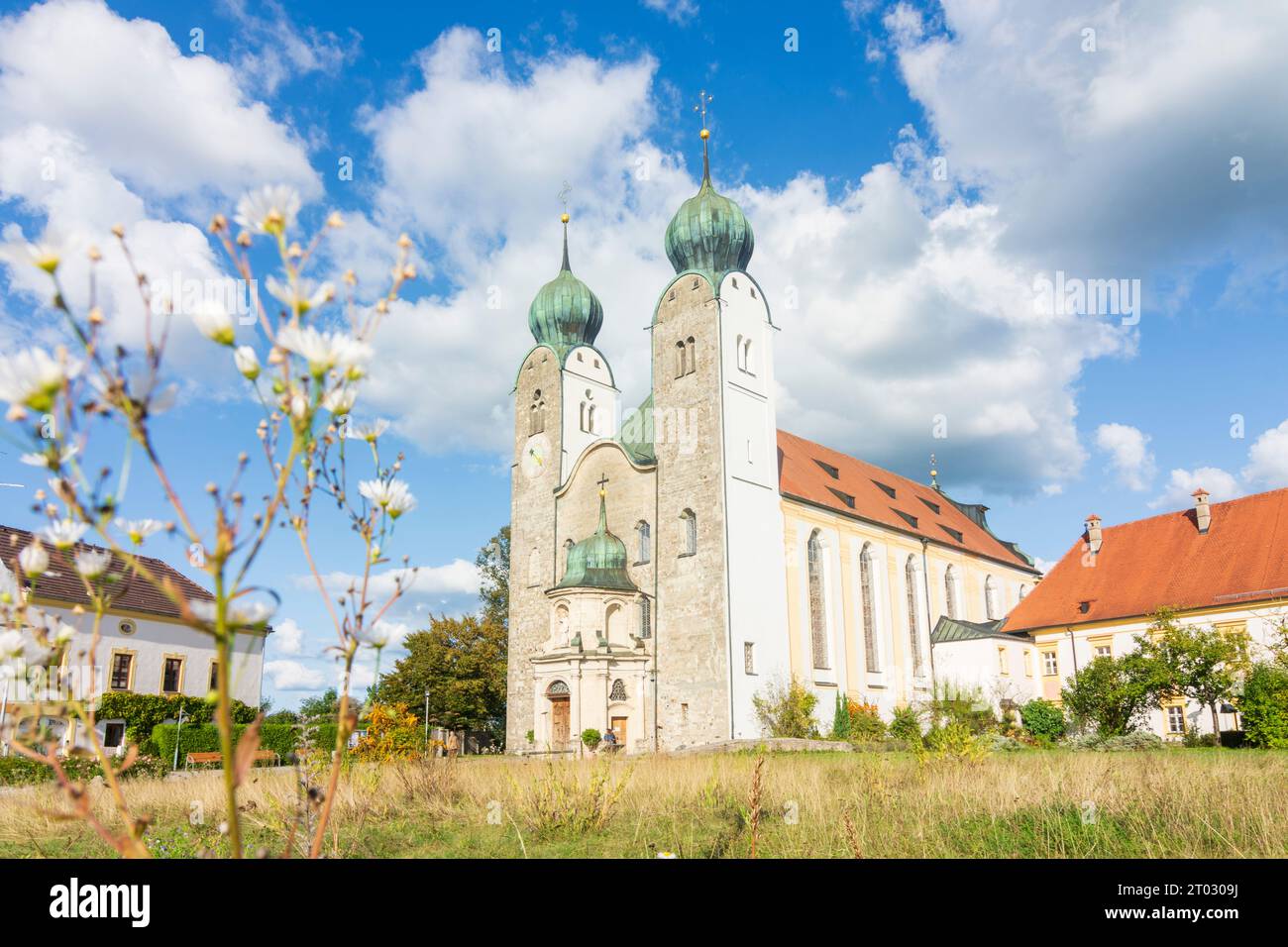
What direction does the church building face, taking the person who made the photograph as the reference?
facing the viewer and to the left of the viewer

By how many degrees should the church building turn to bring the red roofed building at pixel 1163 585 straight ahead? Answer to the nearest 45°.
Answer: approximately 135° to its left

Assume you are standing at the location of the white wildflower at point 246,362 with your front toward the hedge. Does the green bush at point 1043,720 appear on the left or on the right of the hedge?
right

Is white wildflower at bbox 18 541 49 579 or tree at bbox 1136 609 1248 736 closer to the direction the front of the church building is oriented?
the white wildflower

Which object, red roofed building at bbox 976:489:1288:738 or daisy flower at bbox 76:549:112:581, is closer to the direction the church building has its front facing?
the daisy flower

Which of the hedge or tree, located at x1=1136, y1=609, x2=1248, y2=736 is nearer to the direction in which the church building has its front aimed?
the hedge

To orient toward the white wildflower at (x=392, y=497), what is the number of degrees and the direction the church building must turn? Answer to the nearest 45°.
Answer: approximately 45° to its left

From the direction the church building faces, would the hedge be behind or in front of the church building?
in front

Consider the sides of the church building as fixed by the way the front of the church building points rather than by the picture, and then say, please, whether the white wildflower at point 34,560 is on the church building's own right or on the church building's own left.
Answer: on the church building's own left

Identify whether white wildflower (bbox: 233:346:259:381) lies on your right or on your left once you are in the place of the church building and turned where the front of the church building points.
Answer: on your left
